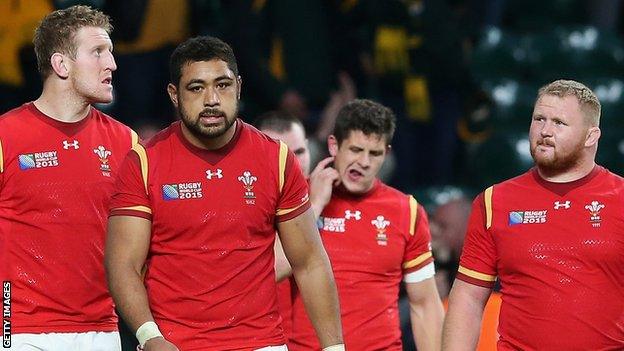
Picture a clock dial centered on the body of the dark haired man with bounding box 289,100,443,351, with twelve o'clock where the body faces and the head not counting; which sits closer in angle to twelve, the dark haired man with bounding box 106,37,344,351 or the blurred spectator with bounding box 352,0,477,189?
the dark haired man

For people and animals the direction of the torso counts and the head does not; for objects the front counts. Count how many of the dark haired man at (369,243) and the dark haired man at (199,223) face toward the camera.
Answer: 2

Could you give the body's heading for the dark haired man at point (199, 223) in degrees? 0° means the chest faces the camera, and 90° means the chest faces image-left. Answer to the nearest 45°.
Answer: approximately 0°

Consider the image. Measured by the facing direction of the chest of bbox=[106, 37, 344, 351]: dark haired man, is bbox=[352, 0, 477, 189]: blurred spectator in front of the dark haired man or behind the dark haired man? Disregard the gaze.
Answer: behind

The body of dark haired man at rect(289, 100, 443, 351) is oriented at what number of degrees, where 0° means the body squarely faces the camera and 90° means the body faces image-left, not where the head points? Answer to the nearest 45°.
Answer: approximately 0°

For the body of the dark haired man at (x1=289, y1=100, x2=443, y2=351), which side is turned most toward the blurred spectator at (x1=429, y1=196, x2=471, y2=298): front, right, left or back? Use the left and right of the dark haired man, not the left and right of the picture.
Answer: back

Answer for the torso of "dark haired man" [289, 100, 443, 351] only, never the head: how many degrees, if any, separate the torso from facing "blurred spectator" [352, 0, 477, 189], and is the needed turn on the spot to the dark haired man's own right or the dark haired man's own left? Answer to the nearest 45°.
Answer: approximately 180°

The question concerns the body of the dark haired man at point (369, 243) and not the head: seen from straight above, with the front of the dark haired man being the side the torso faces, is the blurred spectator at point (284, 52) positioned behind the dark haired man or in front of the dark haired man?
behind

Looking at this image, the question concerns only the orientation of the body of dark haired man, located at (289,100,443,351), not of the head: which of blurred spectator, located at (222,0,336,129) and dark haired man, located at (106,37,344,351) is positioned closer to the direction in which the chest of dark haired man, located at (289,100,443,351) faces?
the dark haired man
